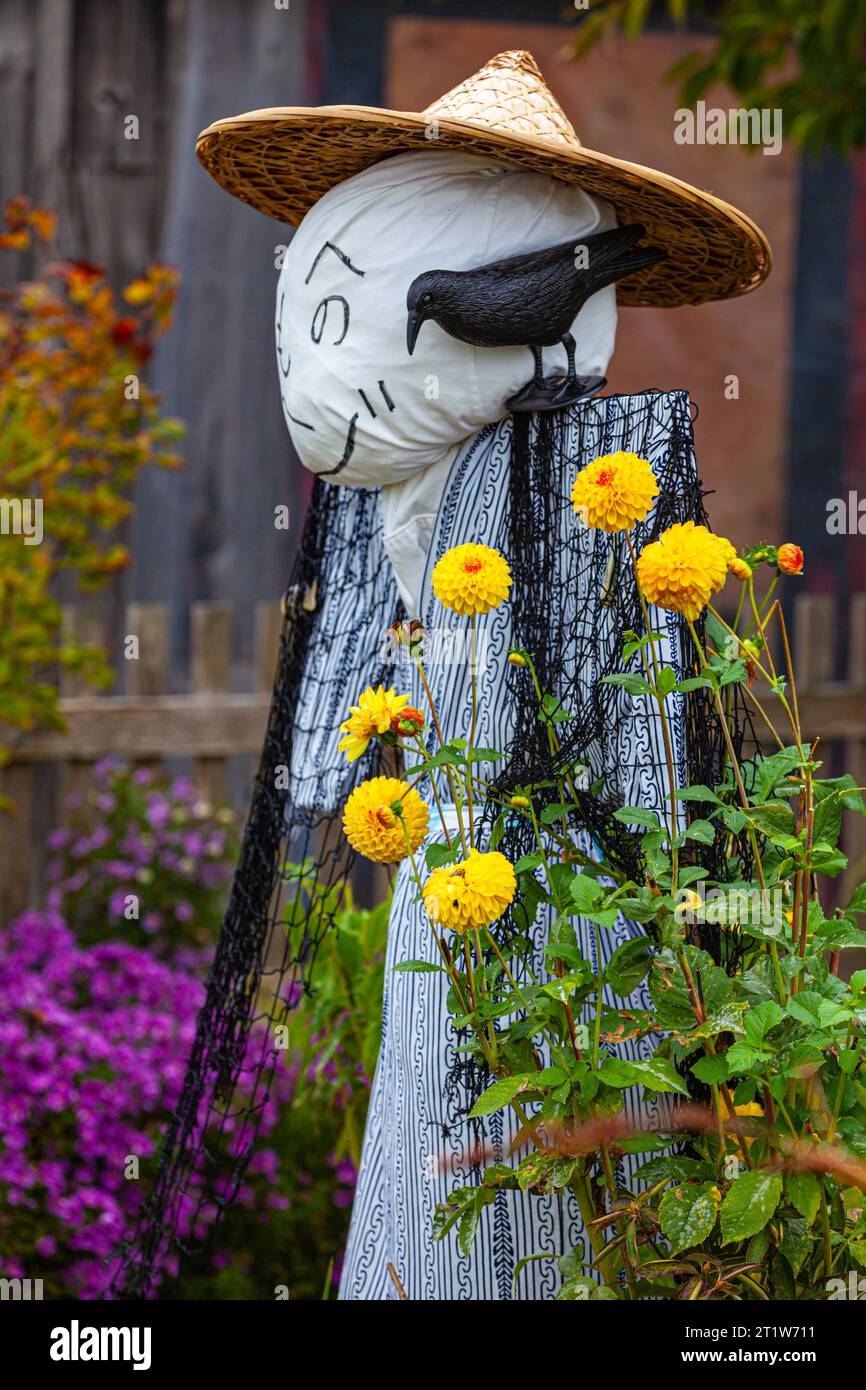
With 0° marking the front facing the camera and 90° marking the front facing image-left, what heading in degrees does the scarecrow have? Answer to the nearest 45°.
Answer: approximately 45°

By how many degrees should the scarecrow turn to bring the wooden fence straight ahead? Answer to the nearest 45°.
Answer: approximately 135° to its right
